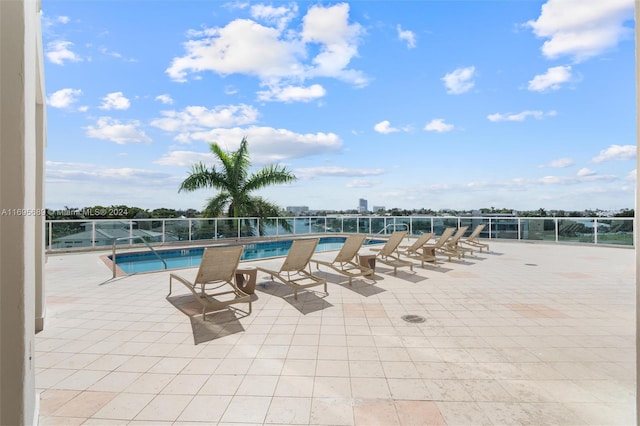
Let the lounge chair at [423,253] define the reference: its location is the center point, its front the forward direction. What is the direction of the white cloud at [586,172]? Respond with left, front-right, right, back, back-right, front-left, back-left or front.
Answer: right
